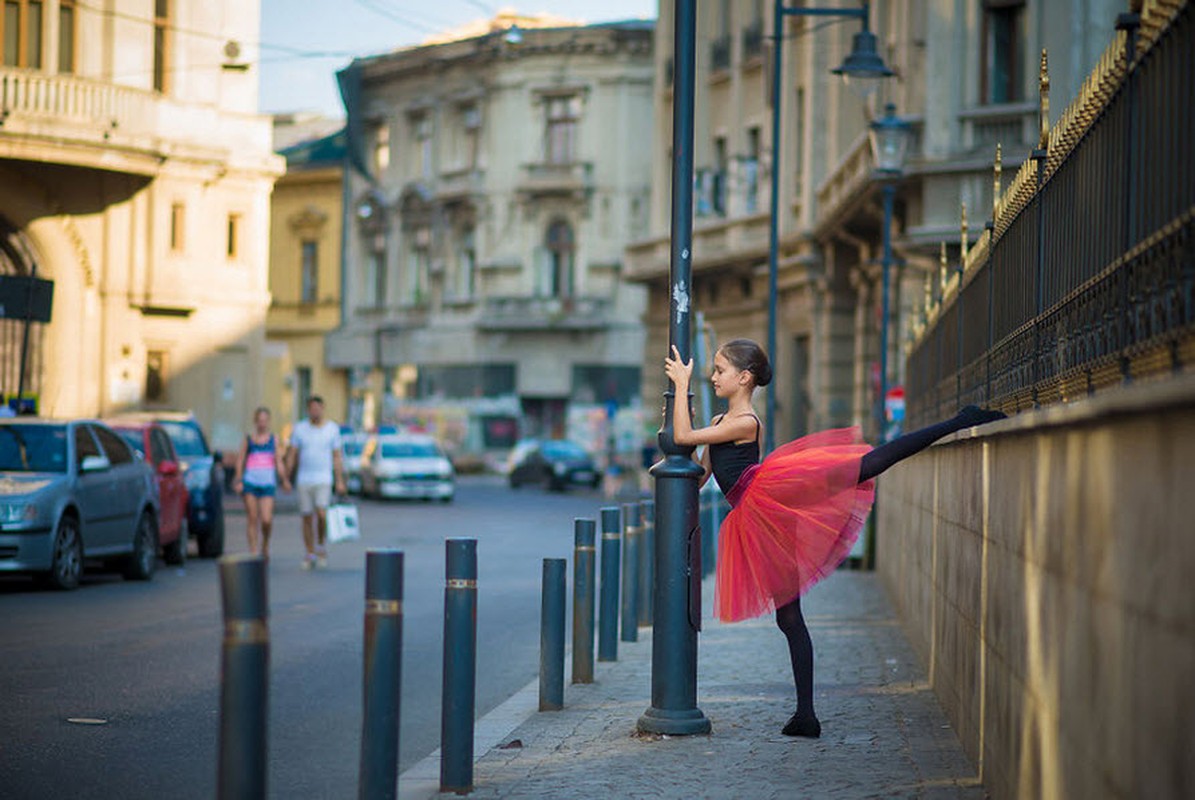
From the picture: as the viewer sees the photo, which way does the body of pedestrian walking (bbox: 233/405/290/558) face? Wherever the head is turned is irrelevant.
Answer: toward the camera

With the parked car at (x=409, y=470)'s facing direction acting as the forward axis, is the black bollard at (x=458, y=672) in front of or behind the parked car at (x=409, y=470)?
in front

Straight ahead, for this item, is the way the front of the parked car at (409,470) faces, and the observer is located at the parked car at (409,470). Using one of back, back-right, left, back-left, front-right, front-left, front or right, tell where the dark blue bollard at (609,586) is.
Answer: front

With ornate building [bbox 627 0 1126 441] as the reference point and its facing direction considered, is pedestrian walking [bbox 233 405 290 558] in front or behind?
in front

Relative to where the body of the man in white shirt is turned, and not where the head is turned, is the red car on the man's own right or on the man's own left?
on the man's own right

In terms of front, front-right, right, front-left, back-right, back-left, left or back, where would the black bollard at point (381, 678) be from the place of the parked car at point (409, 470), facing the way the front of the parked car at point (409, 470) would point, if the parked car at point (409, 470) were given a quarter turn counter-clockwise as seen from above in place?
right

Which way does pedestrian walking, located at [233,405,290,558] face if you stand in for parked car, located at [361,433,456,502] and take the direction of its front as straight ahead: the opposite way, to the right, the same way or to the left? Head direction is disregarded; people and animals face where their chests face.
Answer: the same way

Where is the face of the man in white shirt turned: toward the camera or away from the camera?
toward the camera

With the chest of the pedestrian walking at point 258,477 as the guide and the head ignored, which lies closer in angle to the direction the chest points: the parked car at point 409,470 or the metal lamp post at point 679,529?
the metal lamp post

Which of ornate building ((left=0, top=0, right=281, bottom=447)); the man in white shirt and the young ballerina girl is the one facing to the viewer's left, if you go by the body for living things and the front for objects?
the young ballerina girl

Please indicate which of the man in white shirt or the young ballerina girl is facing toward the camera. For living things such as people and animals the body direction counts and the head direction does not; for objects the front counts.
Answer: the man in white shirt

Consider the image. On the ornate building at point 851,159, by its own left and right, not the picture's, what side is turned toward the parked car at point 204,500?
front

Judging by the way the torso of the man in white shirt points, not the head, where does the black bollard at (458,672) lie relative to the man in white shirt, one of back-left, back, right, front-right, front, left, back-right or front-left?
front

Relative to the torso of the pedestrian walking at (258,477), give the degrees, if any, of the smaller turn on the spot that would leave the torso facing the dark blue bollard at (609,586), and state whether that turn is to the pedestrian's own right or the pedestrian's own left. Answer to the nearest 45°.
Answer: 0° — they already face it

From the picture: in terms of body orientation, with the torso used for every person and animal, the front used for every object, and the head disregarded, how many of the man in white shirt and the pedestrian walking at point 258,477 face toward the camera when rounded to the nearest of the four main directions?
2

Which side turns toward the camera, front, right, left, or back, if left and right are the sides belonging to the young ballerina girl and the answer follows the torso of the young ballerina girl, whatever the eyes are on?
left

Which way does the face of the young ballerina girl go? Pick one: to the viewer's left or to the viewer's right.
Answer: to the viewer's left

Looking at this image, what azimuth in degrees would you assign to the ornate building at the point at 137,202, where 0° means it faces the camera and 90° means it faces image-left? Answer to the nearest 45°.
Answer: approximately 315°

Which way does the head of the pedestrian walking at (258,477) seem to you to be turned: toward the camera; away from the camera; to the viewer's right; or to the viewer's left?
toward the camera
